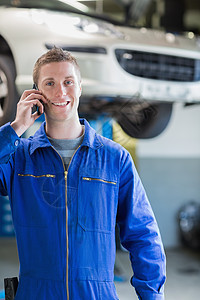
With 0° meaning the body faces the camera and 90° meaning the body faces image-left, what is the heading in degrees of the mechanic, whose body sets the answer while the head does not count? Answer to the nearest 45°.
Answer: approximately 0°

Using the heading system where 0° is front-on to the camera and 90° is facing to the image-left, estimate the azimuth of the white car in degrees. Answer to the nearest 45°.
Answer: approximately 315°
